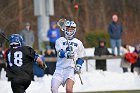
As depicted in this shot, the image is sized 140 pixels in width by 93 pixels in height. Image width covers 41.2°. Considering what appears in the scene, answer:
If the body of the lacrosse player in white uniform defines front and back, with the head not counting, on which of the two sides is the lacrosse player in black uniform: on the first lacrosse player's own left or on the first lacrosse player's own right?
on the first lacrosse player's own right

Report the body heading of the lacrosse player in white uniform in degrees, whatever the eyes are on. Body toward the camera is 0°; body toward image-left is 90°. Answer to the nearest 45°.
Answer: approximately 0°
